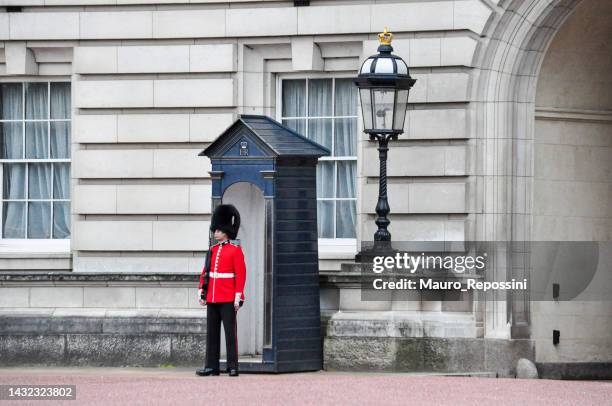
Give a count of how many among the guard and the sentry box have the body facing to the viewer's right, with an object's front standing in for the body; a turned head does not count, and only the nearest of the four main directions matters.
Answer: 0

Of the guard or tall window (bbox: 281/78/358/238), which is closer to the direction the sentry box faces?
the guard

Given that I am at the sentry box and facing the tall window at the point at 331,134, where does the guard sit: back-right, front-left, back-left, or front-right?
back-left

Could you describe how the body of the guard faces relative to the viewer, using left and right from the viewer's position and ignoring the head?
facing the viewer and to the left of the viewer
